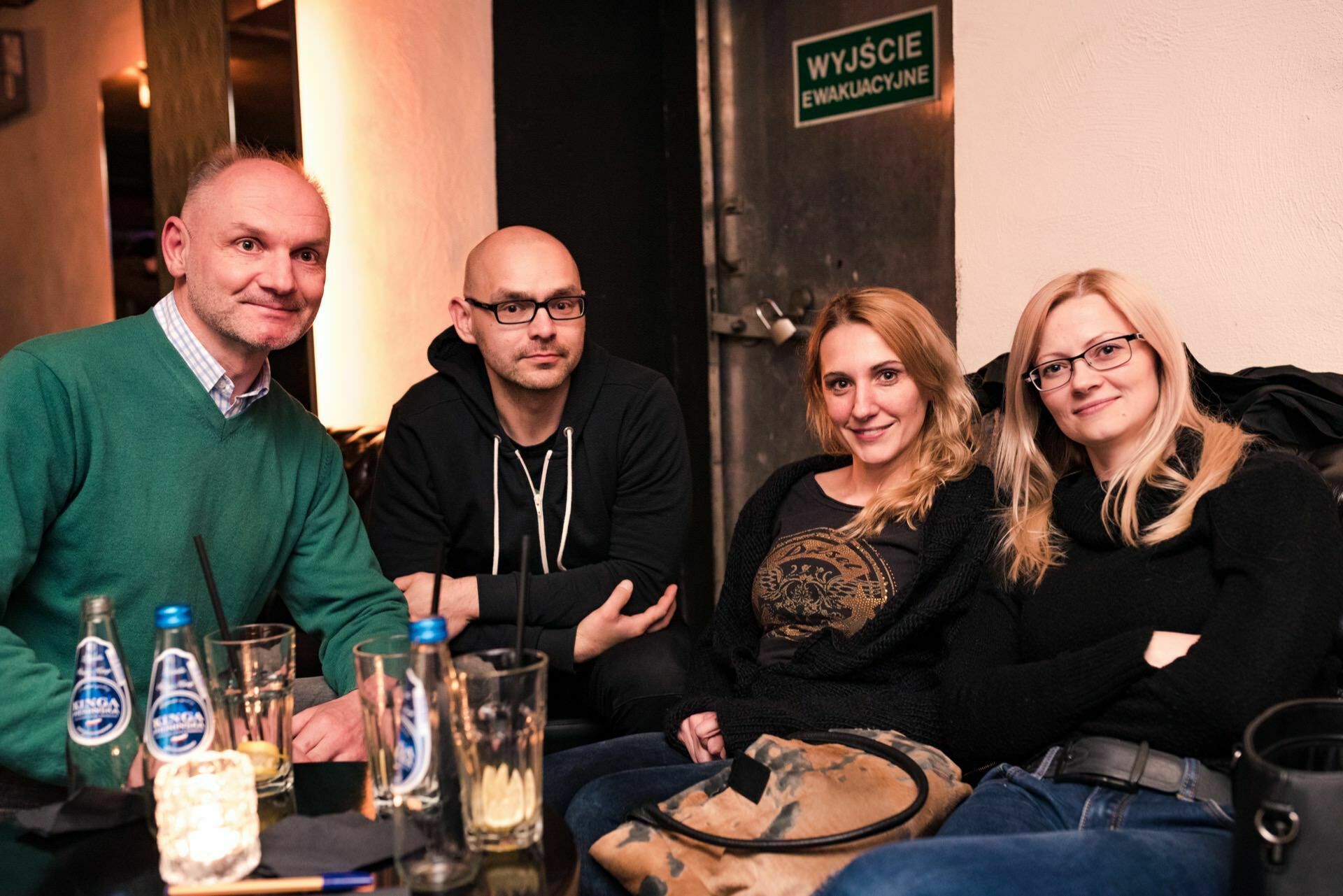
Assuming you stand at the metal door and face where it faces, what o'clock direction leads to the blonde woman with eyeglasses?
The blonde woman with eyeglasses is roughly at 10 o'clock from the metal door.

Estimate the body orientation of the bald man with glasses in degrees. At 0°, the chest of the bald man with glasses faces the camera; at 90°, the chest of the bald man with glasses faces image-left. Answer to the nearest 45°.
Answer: approximately 0°

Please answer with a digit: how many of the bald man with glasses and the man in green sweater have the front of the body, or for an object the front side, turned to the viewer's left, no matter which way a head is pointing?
0

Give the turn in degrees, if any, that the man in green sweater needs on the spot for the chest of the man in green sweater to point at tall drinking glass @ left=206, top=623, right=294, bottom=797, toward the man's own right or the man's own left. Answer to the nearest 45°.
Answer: approximately 45° to the man's own right

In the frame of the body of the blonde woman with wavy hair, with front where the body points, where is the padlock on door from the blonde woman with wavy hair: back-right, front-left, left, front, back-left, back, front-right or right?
back-right

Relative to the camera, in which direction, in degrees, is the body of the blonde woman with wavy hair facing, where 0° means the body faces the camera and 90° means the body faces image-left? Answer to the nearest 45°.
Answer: approximately 45°

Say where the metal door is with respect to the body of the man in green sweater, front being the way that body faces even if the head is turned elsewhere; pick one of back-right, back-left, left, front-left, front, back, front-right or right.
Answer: left

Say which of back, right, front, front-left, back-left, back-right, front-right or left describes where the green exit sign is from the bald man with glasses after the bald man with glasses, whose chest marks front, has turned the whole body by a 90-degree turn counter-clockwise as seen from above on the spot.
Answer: front-left
